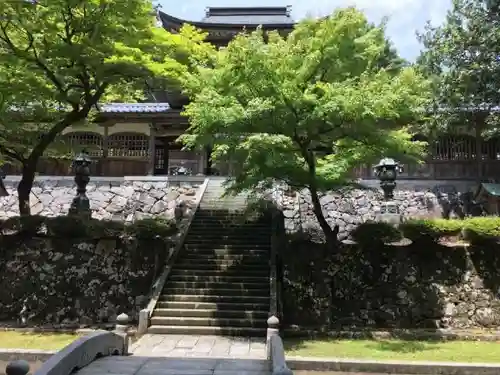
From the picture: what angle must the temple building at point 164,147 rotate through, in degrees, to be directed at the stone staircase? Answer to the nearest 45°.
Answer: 0° — it already faces it

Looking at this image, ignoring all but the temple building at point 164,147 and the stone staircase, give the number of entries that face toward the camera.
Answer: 2

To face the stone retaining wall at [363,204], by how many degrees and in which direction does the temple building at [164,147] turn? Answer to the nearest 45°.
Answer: approximately 90° to its left

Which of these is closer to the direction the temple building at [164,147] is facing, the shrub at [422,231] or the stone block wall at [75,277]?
the stone block wall

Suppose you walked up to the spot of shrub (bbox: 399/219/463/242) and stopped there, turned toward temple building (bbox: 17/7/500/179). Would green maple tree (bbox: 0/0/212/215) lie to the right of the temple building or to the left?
left

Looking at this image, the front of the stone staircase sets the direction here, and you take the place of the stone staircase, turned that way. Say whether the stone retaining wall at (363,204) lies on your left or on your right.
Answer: on your left

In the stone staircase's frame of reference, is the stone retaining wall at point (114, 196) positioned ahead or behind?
behind

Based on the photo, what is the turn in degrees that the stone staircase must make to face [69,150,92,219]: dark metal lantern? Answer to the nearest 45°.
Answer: approximately 135° to its right

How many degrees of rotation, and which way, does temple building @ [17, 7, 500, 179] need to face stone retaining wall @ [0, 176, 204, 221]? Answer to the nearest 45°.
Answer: approximately 45° to its right

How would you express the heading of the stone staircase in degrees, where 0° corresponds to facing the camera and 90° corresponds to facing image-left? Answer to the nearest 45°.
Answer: approximately 0°

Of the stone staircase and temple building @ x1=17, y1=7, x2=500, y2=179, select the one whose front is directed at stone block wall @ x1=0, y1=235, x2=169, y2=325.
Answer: the temple building

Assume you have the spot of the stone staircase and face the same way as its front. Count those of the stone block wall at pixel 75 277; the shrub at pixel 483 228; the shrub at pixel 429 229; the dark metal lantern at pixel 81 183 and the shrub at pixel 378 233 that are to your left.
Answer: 3

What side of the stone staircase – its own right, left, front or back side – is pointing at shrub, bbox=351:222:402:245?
left
